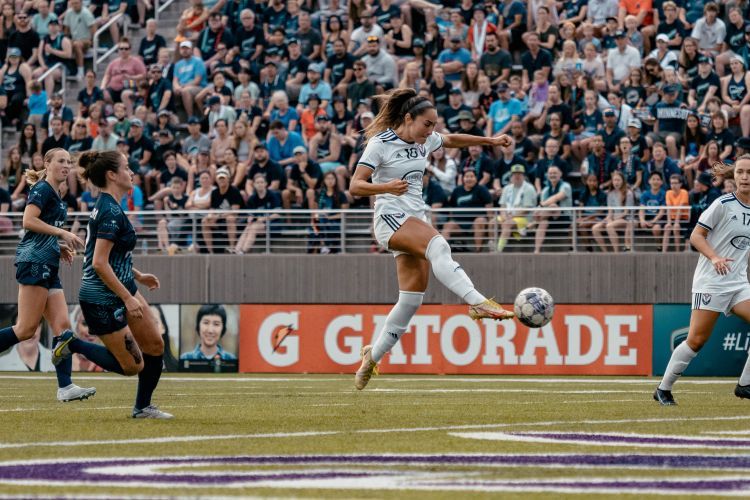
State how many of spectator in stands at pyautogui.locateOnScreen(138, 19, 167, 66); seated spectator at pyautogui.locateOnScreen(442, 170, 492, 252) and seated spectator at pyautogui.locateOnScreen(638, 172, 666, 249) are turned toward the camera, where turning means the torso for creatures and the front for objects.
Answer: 3

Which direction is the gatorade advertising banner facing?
toward the camera

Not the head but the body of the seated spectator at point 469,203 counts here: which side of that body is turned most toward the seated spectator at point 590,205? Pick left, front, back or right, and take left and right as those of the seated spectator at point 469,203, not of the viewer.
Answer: left

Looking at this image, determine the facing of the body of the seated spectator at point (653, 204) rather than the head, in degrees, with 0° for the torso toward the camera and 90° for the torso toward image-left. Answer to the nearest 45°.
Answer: approximately 0°

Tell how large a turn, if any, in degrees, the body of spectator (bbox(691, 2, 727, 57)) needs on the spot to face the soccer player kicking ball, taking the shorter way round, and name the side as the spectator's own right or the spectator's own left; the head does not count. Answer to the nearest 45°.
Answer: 0° — they already face them

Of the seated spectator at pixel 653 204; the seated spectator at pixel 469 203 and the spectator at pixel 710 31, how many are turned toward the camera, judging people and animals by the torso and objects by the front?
3

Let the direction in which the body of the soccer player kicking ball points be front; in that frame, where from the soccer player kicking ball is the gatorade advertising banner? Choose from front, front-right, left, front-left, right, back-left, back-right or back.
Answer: back-left

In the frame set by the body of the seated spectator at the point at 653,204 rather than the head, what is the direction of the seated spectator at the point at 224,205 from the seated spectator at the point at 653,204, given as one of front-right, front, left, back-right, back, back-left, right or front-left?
right

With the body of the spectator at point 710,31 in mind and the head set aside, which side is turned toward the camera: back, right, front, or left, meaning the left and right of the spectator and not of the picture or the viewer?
front

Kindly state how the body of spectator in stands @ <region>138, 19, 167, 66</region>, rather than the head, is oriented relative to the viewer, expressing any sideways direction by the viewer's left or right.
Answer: facing the viewer
